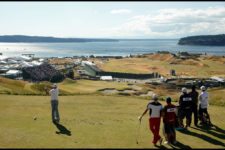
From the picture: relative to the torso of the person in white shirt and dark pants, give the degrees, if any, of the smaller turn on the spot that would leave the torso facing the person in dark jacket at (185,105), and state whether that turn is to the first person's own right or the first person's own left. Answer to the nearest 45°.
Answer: approximately 90° to the first person's own left

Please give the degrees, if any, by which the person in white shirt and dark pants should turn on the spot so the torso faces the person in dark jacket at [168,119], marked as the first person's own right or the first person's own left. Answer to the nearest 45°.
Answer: approximately 135° to the first person's own left

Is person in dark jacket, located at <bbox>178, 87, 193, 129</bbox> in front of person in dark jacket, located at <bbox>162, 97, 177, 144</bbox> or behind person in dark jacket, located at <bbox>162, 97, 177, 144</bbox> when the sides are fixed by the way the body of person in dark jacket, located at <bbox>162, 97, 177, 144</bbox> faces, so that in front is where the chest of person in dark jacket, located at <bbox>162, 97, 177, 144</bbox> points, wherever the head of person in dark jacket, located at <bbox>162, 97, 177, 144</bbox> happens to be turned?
in front

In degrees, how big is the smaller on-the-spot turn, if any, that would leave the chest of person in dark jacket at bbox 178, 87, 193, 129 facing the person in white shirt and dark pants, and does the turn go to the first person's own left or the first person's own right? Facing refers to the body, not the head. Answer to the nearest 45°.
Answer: approximately 45° to the first person's own right

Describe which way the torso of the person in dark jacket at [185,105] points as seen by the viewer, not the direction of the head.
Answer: away from the camera

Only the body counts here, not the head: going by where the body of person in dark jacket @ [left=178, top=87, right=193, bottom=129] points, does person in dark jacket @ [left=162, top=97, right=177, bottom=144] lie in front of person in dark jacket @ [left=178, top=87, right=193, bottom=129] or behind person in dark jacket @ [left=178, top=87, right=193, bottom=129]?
behind

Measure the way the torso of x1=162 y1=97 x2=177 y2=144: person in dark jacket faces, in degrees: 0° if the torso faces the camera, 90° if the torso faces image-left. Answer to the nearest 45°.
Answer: approximately 180°

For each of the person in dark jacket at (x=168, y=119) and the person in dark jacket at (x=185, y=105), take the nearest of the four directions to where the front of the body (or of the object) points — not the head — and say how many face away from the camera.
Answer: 2

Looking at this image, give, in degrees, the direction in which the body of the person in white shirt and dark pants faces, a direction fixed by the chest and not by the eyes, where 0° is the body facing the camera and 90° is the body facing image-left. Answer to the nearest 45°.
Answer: approximately 135°
